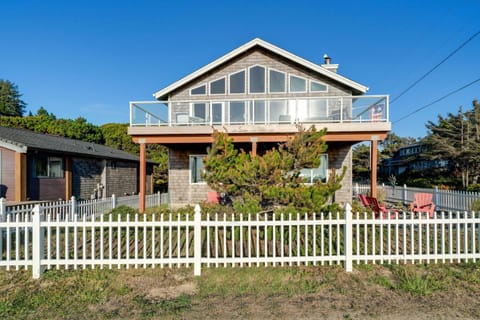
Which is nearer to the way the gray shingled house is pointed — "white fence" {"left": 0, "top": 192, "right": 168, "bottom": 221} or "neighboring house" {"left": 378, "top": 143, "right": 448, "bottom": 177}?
the white fence

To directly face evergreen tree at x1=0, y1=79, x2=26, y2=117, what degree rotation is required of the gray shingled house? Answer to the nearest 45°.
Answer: approximately 135° to its right

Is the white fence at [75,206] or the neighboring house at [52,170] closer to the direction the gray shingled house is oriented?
the white fence

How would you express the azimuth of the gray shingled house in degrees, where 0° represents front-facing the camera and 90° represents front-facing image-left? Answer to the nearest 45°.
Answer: approximately 0°

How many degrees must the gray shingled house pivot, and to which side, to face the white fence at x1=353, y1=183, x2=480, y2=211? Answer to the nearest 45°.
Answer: approximately 90° to its left

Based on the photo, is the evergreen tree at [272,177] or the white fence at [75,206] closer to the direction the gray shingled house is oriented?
the evergreen tree

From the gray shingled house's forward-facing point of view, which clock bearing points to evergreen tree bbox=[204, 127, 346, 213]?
The evergreen tree is roughly at 12 o'clock from the gray shingled house.

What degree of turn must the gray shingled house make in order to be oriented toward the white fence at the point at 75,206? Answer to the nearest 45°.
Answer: approximately 45° to its right

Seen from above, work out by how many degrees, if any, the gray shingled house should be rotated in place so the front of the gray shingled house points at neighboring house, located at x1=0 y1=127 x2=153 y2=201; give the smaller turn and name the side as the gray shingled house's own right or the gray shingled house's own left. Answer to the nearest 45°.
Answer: approximately 90° to the gray shingled house's own right
